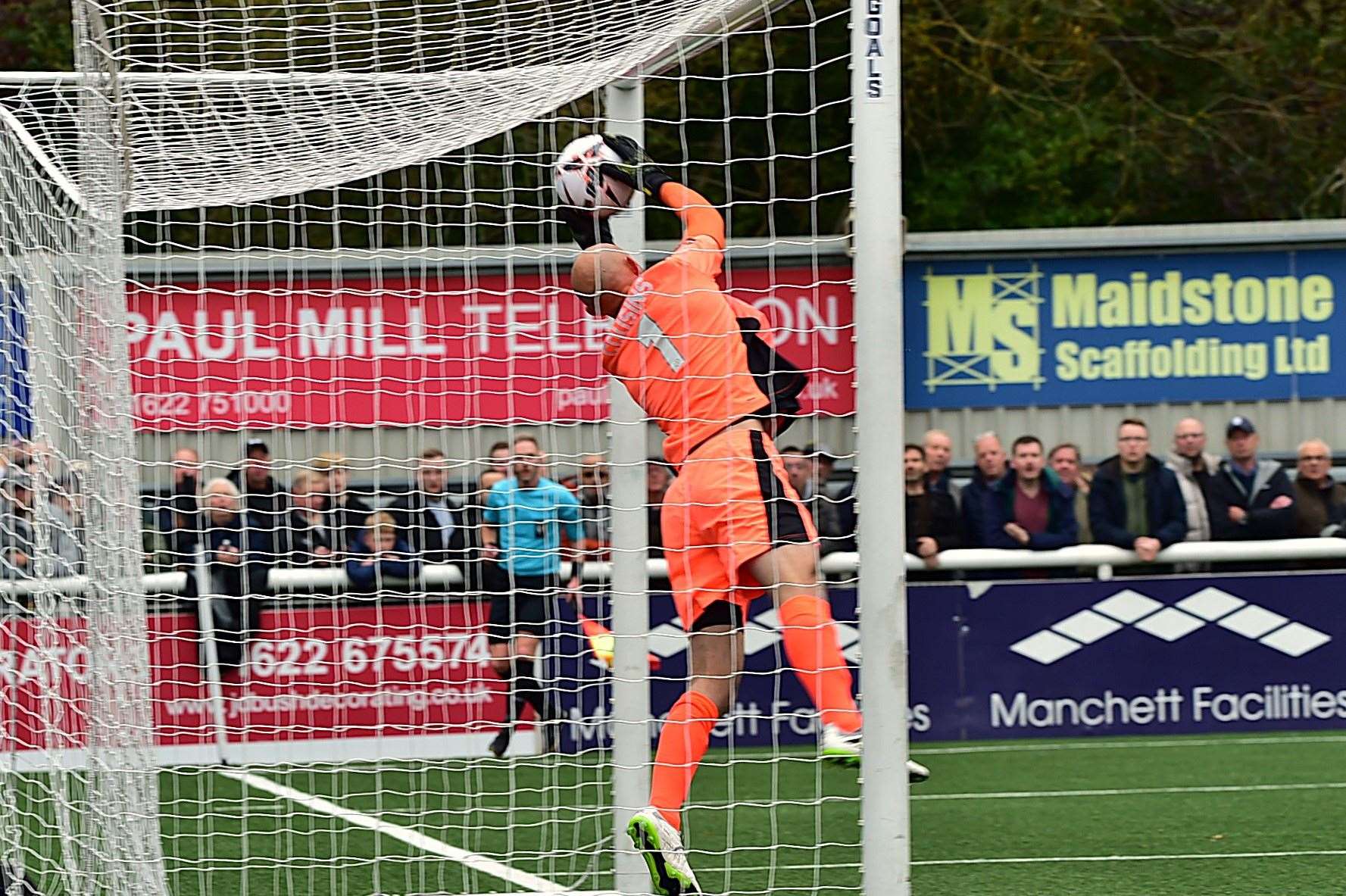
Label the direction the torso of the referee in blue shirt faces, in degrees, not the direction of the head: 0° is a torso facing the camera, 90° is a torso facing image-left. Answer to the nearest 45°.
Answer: approximately 0°

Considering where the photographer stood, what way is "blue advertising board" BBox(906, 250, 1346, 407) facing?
facing the viewer

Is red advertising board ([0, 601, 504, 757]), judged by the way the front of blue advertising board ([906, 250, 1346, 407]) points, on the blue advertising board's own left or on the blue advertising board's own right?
on the blue advertising board's own right

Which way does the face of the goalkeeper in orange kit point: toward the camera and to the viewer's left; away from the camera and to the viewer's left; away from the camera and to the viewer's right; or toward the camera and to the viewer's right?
away from the camera and to the viewer's left

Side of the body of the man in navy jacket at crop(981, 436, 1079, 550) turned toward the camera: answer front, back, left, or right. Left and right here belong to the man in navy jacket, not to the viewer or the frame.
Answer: front

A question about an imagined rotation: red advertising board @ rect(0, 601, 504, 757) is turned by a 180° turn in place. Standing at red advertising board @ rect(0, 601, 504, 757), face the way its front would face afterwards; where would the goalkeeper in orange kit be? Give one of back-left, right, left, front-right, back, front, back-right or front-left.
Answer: back

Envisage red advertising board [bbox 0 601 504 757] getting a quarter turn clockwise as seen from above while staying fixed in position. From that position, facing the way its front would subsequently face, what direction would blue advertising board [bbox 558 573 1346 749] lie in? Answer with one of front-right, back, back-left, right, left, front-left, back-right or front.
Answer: back

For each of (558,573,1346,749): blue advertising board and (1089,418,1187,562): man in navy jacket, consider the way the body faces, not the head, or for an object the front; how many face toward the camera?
2
